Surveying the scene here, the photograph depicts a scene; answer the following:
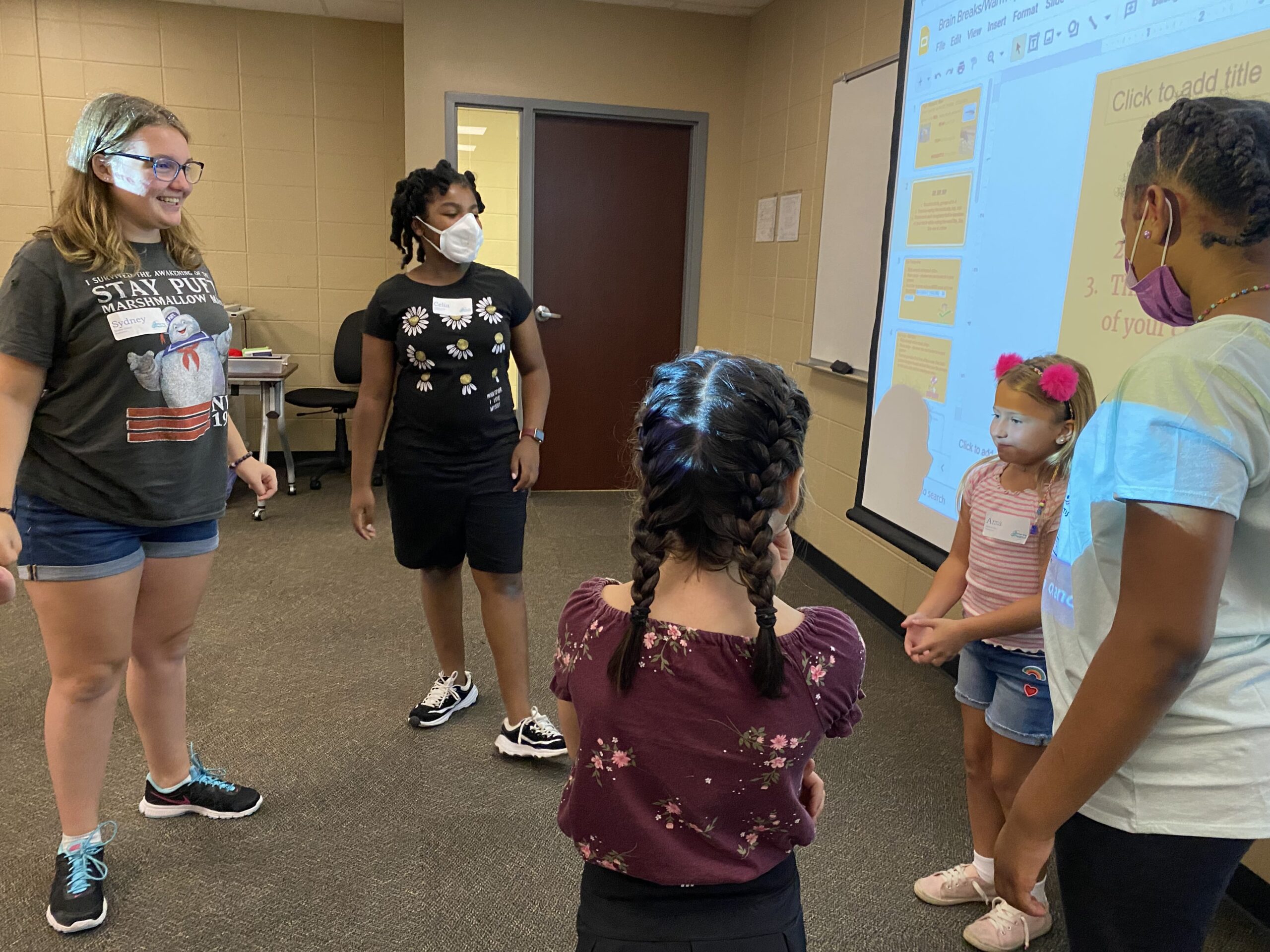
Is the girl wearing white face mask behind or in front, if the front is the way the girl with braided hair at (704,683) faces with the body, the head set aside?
in front

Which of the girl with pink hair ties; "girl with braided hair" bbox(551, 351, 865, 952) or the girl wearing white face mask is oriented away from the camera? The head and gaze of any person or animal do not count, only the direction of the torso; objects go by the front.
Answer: the girl with braided hair

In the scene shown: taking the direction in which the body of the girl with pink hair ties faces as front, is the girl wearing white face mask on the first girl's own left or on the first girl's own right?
on the first girl's own right

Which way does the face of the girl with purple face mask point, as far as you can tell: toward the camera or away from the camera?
away from the camera

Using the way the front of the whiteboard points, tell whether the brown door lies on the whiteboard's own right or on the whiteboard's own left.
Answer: on the whiteboard's own right

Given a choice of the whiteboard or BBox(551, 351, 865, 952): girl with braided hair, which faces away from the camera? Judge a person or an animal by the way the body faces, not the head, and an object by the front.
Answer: the girl with braided hair

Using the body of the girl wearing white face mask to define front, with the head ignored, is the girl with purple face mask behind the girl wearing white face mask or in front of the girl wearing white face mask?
in front

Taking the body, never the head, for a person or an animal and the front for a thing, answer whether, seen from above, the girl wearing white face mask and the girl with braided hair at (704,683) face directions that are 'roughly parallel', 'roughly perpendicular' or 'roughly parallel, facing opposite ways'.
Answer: roughly parallel, facing opposite ways

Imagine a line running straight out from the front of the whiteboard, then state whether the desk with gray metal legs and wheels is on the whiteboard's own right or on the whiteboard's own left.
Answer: on the whiteboard's own right

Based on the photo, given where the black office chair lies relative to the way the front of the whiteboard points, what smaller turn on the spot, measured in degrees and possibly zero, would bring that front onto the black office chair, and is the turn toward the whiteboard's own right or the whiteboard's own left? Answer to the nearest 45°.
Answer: approximately 45° to the whiteboard's own right

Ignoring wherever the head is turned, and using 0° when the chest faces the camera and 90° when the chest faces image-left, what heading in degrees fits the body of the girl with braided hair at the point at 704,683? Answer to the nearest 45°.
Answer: approximately 180°

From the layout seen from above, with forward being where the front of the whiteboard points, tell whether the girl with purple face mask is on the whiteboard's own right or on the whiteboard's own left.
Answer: on the whiteboard's own left

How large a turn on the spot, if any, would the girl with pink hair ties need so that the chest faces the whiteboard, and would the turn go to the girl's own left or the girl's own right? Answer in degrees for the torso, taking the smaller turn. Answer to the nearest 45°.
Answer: approximately 135° to the girl's own right

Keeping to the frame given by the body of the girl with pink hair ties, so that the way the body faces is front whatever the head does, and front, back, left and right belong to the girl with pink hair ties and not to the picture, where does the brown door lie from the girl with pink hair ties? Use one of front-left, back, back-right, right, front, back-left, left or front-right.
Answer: right

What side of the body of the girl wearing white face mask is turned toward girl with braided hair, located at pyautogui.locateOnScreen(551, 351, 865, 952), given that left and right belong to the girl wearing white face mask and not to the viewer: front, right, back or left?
front
